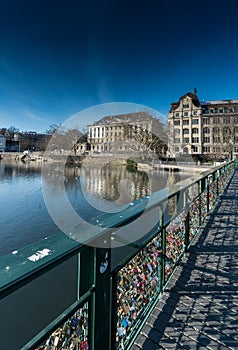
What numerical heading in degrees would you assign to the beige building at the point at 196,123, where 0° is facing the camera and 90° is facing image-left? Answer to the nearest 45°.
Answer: approximately 0°

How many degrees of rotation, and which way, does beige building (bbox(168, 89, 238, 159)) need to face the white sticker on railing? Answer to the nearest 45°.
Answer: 0° — it already faces it

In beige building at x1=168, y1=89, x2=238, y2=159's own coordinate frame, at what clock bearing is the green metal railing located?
The green metal railing is roughly at 12 o'clock from the beige building.
